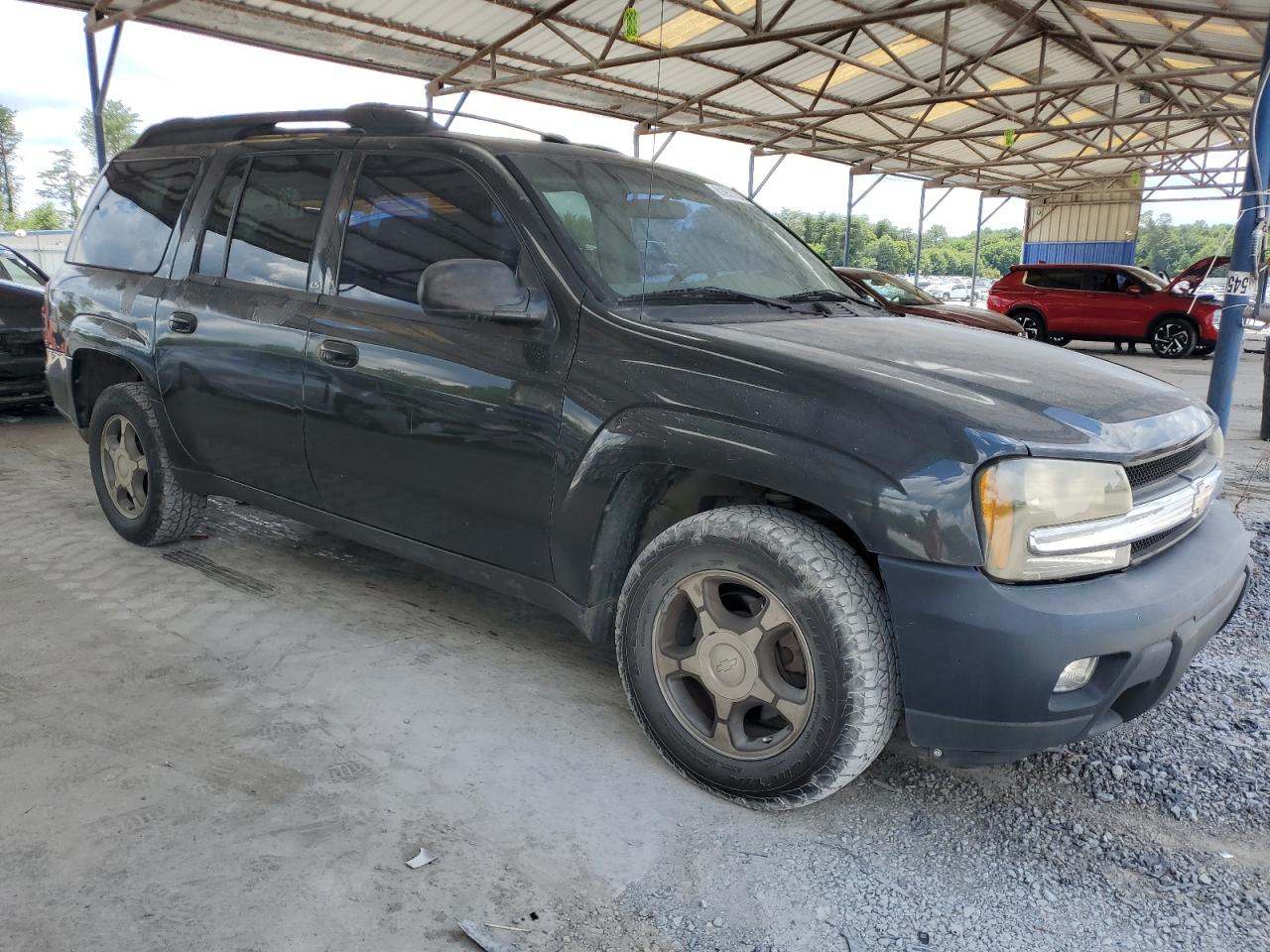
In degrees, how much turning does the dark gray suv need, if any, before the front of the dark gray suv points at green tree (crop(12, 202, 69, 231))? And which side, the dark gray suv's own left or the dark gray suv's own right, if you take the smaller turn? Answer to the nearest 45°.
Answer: approximately 180°

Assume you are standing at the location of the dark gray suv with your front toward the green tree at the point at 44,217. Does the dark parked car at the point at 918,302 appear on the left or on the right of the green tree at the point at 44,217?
right

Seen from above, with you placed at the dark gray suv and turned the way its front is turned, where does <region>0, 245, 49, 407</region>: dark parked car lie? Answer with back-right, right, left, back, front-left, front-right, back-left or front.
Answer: back

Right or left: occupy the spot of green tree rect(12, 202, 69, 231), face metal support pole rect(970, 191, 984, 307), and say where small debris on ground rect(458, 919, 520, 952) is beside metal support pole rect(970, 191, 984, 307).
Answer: right

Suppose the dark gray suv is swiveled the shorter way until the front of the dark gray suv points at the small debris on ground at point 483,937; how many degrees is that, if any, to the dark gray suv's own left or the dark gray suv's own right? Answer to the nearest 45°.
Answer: approximately 90° to the dark gray suv's own right

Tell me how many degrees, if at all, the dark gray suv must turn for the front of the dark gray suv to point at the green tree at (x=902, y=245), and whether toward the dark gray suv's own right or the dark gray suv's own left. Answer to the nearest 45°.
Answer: approximately 135° to the dark gray suv's own left

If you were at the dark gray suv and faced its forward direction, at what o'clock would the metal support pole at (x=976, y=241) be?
The metal support pole is roughly at 8 o'clock from the dark gray suv.

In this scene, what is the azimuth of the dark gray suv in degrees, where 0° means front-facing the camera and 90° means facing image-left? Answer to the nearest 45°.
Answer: approximately 315°
